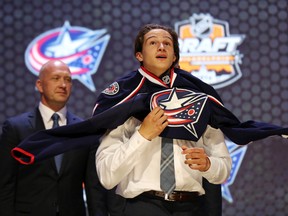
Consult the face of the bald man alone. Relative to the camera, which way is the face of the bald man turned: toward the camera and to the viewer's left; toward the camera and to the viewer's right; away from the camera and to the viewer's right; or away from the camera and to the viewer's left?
toward the camera and to the viewer's right

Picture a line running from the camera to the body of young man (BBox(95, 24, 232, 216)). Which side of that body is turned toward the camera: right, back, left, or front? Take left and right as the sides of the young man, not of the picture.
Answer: front

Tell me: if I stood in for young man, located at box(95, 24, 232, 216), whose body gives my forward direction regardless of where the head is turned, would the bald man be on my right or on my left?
on my right
